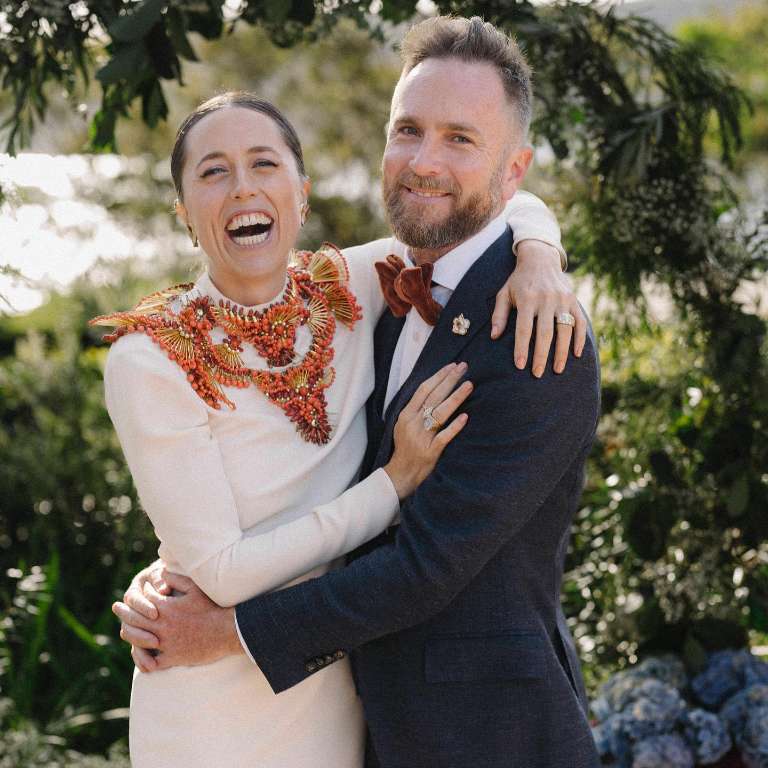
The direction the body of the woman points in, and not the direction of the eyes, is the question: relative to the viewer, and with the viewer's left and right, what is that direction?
facing the viewer and to the right of the viewer

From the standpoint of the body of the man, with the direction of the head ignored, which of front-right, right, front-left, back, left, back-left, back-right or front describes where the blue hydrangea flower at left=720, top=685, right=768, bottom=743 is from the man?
back

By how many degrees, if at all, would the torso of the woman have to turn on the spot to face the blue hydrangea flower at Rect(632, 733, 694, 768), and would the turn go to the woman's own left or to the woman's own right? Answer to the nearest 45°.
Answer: approximately 90° to the woman's own left

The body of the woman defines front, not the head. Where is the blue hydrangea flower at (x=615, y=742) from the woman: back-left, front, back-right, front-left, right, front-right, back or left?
left

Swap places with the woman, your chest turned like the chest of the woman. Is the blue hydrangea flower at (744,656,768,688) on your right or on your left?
on your left

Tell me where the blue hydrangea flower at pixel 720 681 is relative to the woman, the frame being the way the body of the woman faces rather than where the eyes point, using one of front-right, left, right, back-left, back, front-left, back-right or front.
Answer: left

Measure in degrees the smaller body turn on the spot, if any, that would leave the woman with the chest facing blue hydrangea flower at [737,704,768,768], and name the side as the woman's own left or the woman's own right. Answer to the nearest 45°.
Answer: approximately 90° to the woman's own left

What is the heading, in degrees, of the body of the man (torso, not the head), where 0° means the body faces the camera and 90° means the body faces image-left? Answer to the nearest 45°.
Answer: approximately 45°
